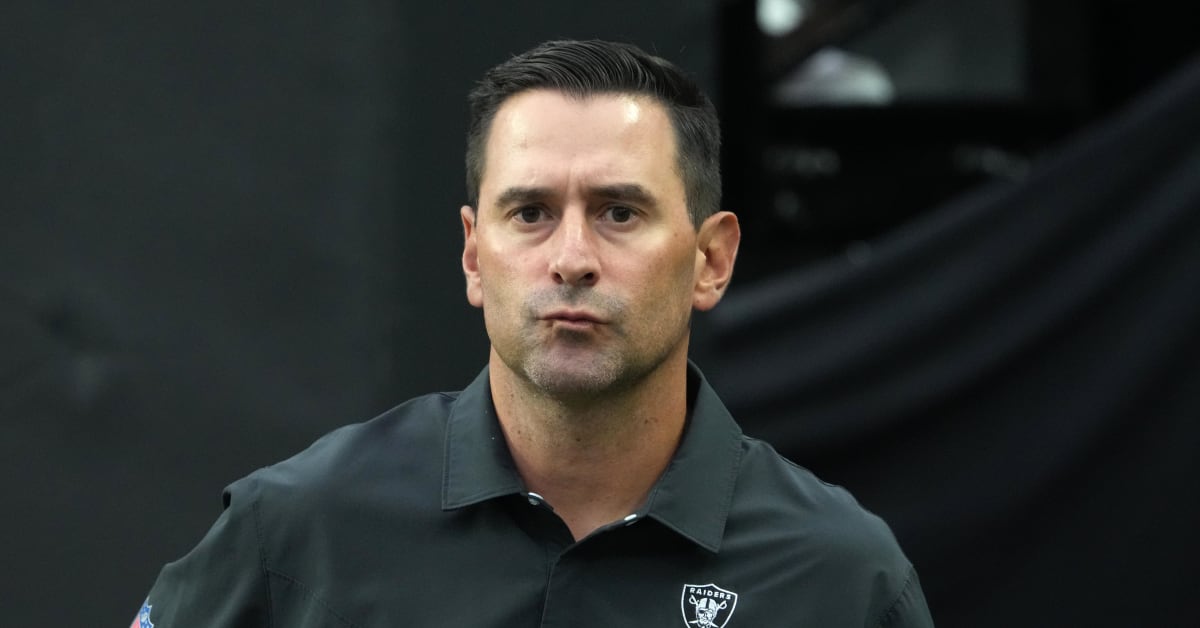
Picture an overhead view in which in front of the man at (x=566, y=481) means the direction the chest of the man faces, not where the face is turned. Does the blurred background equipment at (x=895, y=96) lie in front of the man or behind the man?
behind

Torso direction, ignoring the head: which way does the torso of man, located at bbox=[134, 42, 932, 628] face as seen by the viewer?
toward the camera
